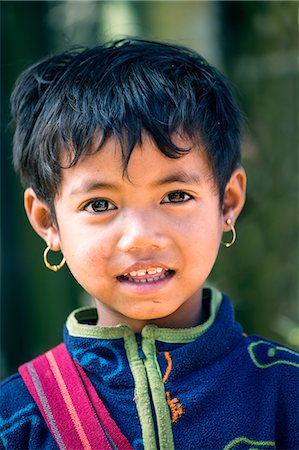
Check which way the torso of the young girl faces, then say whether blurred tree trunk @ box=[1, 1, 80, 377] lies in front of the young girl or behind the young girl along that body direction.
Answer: behind

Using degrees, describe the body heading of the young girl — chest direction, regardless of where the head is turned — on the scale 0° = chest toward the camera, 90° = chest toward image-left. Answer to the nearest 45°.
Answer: approximately 0°
